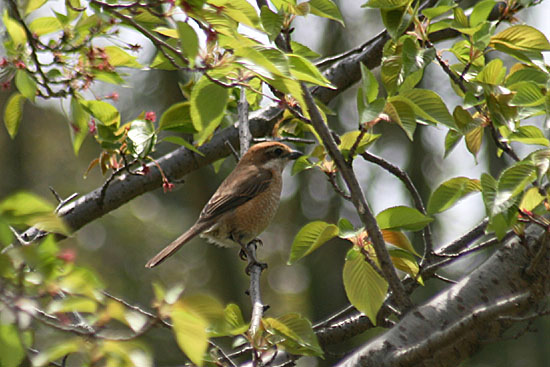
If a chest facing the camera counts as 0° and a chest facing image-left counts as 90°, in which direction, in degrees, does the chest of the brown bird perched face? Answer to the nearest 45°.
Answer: approximately 270°
